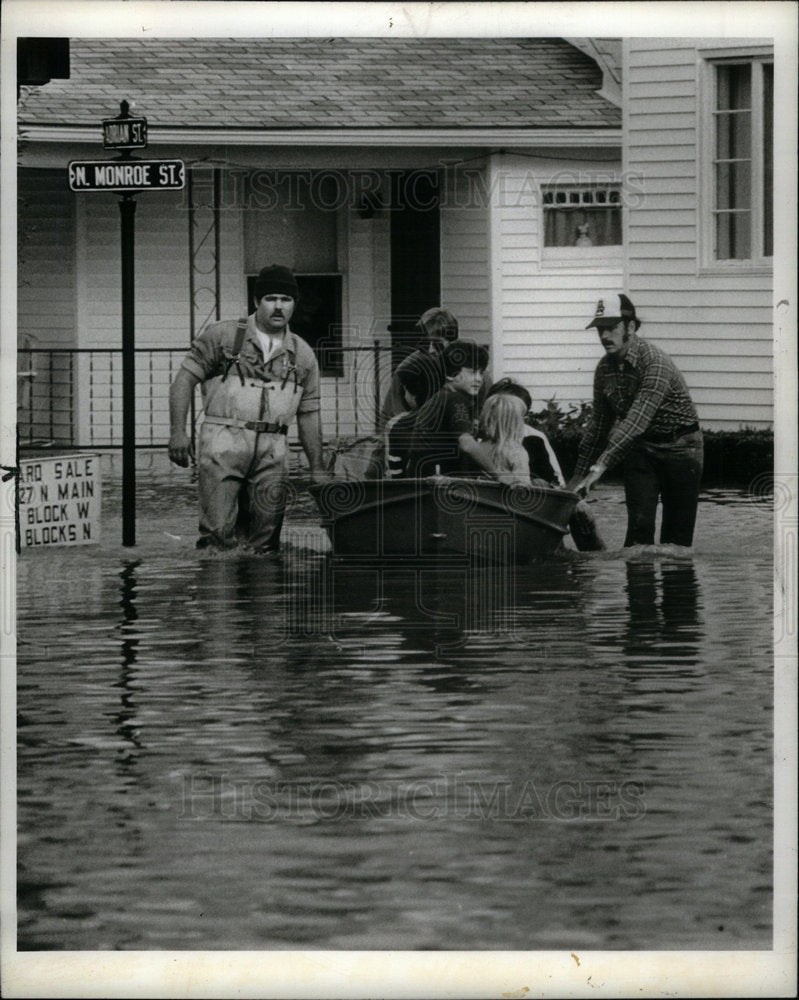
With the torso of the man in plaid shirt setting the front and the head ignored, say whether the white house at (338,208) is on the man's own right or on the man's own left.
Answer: on the man's own right

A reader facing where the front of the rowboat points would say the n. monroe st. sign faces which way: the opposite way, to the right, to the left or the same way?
the same way

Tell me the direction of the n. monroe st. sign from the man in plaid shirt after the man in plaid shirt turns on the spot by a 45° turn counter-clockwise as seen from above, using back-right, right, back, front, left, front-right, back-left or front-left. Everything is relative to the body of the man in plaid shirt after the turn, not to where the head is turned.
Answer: front-right

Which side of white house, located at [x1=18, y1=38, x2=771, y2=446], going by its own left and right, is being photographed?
front

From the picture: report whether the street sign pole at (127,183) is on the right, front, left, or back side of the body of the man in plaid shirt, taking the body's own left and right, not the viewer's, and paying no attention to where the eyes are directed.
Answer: front

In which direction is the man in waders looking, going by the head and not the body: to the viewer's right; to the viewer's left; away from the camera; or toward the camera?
toward the camera

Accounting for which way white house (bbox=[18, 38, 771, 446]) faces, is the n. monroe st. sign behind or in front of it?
in front

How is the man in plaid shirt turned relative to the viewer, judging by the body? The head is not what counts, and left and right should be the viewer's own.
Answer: facing the viewer and to the left of the viewer

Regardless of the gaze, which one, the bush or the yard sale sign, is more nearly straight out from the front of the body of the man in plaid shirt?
the yard sale sign

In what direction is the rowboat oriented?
toward the camera

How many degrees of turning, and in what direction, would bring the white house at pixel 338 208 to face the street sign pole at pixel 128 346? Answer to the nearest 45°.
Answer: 0° — it already faces it

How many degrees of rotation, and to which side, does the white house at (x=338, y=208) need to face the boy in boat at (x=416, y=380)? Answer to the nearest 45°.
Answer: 0° — it already faces them
